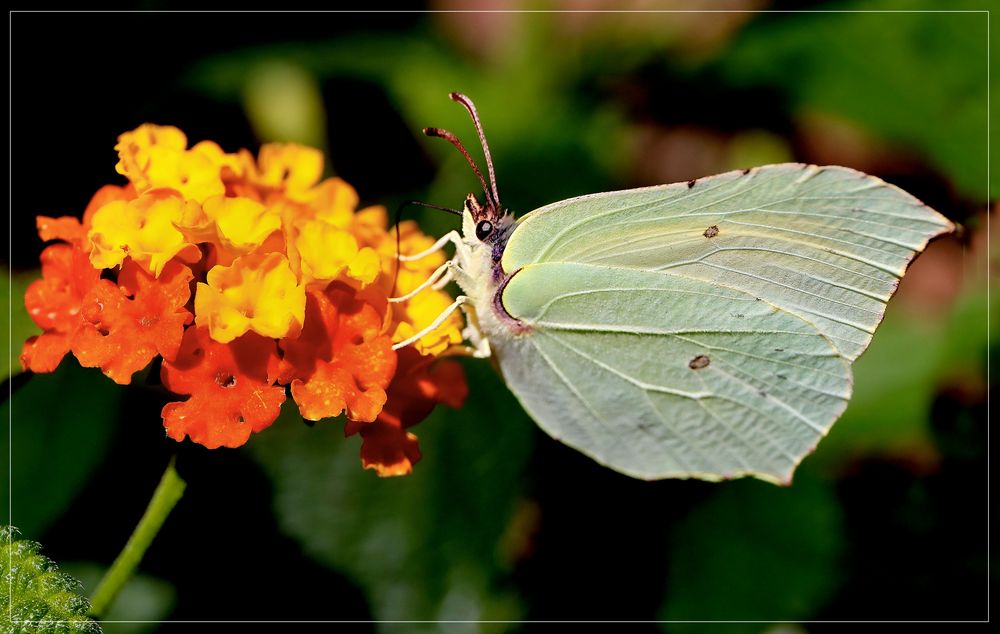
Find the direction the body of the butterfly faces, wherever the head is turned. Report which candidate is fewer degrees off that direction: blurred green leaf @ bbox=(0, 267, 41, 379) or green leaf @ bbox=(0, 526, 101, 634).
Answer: the blurred green leaf

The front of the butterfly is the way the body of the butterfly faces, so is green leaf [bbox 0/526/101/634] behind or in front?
in front

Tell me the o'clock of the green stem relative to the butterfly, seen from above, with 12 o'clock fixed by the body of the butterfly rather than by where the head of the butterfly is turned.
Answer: The green stem is roughly at 11 o'clock from the butterfly.

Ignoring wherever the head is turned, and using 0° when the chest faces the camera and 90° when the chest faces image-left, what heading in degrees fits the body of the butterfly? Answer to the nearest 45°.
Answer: approximately 90°

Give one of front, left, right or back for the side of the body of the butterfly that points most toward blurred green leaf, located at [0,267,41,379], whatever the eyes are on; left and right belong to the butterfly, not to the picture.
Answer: front
